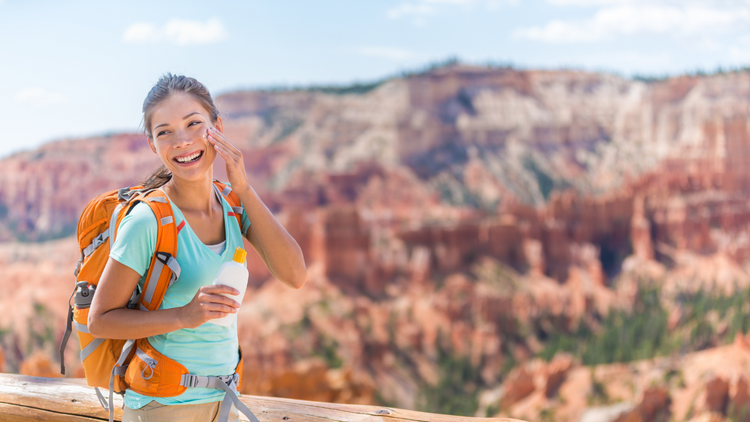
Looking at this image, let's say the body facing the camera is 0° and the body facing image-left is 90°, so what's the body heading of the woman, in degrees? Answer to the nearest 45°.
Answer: approximately 315°

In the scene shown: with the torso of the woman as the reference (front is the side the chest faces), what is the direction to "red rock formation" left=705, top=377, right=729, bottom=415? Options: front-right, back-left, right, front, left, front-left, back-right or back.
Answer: left
